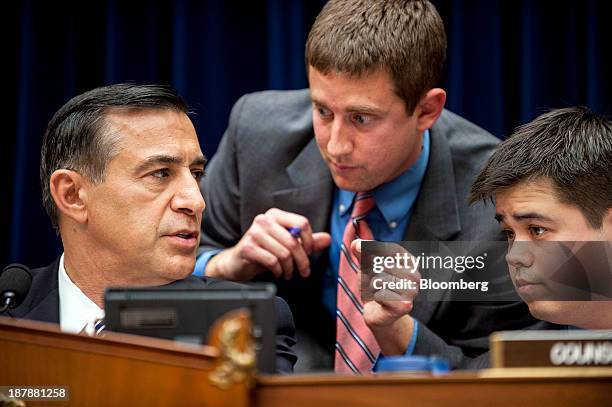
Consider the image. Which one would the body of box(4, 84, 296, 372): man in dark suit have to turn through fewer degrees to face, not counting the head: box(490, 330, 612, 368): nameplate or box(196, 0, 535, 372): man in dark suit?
the nameplate

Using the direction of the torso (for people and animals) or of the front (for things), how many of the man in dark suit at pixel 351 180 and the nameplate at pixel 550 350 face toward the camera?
2

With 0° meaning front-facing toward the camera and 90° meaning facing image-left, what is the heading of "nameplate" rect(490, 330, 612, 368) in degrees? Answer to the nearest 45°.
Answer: approximately 0°

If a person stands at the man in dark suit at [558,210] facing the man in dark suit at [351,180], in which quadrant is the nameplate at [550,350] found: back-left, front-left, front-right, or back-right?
back-left

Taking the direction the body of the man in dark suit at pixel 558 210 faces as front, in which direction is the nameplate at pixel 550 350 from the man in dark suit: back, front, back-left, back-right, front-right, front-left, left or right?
front-left

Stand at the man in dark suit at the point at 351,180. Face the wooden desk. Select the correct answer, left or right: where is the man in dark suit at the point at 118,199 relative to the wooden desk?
right

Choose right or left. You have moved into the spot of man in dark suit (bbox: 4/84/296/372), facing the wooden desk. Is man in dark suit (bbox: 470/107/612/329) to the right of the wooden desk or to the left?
left

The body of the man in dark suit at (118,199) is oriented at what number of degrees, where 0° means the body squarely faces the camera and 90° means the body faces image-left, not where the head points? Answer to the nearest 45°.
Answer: approximately 315°

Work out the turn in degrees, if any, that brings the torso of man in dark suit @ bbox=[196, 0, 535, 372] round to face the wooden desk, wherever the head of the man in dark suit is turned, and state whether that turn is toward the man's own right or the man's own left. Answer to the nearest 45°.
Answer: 0° — they already face it

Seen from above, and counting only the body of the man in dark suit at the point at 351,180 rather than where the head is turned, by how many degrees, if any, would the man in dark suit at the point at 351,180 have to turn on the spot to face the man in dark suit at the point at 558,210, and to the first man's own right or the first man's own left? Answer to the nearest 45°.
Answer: approximately 45° to the first man's own left

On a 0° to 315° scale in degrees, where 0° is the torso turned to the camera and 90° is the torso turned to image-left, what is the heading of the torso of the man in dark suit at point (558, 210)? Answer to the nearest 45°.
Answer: approximately 45°
